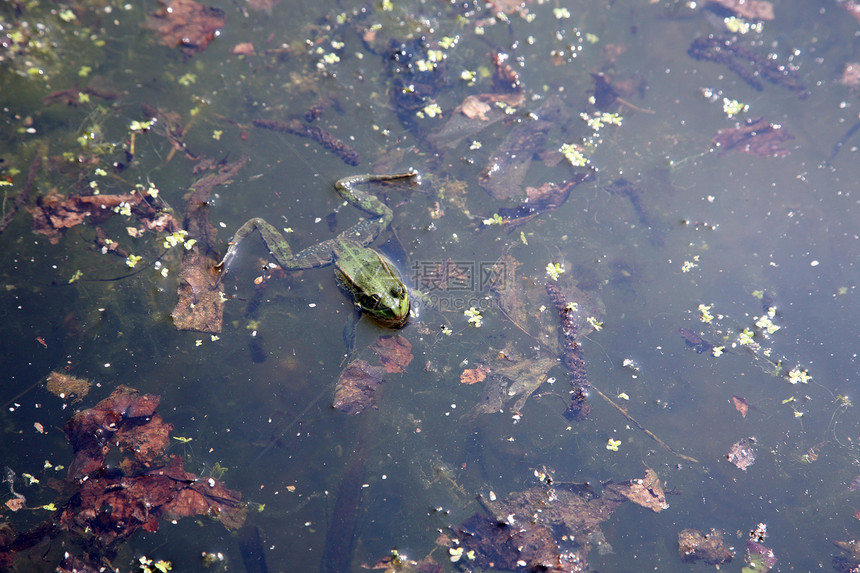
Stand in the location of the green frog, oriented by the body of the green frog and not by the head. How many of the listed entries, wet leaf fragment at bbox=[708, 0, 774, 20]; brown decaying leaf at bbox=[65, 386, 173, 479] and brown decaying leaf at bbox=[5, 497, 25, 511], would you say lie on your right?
2

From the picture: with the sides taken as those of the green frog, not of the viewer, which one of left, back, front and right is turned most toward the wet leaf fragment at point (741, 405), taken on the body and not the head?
front

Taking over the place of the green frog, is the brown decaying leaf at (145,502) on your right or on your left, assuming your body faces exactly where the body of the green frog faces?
on your right

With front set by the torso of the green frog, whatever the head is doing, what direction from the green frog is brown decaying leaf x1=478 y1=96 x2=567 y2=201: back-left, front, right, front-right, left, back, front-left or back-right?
left

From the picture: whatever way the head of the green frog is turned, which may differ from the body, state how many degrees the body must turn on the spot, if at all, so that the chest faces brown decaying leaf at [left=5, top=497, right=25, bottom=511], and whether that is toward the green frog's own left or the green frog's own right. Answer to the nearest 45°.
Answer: approximately 90° to the green frog's own right

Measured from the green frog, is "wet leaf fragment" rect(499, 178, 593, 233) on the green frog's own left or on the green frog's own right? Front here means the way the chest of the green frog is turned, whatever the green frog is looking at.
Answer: on the green frog's own left

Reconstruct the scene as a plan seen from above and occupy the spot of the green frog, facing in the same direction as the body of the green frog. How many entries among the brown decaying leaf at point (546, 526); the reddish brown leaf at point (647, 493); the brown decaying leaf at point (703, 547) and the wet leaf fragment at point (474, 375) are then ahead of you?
4

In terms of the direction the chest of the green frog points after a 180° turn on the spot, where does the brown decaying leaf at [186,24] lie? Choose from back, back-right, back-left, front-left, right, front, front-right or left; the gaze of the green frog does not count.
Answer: front

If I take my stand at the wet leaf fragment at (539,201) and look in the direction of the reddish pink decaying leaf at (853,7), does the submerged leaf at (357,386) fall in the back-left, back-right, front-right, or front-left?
back-right

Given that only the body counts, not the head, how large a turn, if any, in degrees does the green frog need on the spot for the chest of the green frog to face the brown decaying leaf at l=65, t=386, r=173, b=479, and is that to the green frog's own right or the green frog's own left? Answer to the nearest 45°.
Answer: approximately 90° to the green frog's own right
